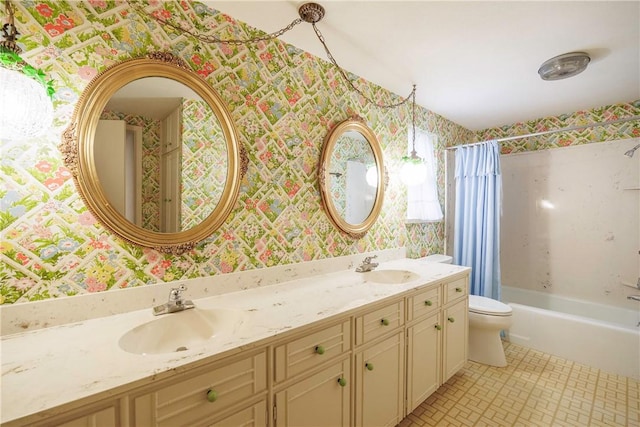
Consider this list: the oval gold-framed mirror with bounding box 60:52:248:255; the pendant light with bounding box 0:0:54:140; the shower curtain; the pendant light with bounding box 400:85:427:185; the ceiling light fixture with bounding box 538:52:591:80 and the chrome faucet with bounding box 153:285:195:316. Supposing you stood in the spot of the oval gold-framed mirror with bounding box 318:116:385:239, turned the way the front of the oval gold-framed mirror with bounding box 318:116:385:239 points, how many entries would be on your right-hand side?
3

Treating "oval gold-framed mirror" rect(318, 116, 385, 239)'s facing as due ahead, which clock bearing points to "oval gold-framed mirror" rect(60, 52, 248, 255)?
"oval gold-framed mirror" rect(60, 52, 248, 255) is roughly at 3 o'clock from "oval gold-framed mirror" rect(318, 116, 385, 239).

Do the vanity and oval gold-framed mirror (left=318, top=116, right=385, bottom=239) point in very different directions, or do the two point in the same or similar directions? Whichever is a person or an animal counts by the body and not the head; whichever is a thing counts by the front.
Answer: same or similar directions

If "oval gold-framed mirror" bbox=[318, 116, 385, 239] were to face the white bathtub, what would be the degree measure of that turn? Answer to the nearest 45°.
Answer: approximately 45° to its left

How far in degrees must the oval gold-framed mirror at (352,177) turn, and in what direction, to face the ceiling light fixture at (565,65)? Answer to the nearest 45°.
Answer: approximately 45° to its left

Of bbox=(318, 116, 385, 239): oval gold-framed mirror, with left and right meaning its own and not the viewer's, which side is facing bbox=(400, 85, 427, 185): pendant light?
left

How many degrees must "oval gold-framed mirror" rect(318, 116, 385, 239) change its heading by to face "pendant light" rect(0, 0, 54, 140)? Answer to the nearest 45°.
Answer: approximately 90° to its right

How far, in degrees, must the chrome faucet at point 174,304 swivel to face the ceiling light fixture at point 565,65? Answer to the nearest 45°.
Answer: approximately 45° to its left

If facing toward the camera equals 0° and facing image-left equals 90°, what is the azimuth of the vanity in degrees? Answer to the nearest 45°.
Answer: approximately 315°

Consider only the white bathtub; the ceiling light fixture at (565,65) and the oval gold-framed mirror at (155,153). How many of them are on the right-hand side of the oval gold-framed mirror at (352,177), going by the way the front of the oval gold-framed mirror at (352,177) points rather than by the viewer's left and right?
1

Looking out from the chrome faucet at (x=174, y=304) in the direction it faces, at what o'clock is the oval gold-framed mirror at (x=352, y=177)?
The oval gold-framed mirror is roughly at 10 o'clock from the chrome faucet.

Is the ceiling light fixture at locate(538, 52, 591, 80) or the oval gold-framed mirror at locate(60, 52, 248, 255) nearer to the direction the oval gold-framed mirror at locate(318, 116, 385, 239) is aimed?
the ceiling light fixture

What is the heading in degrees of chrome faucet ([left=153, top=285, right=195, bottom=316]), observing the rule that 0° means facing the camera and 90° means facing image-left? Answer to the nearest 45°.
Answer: approximately 315°
